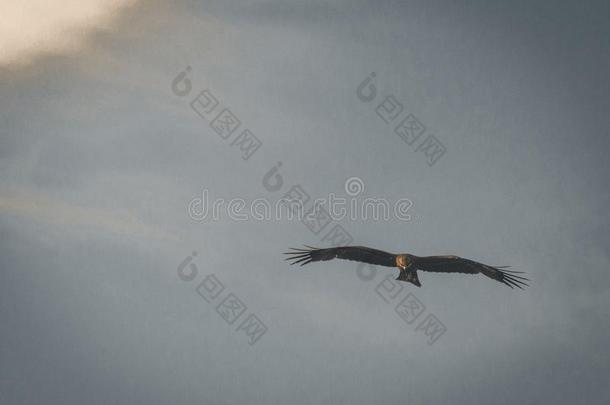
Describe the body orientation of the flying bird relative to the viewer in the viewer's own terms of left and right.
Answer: facing the viewer
